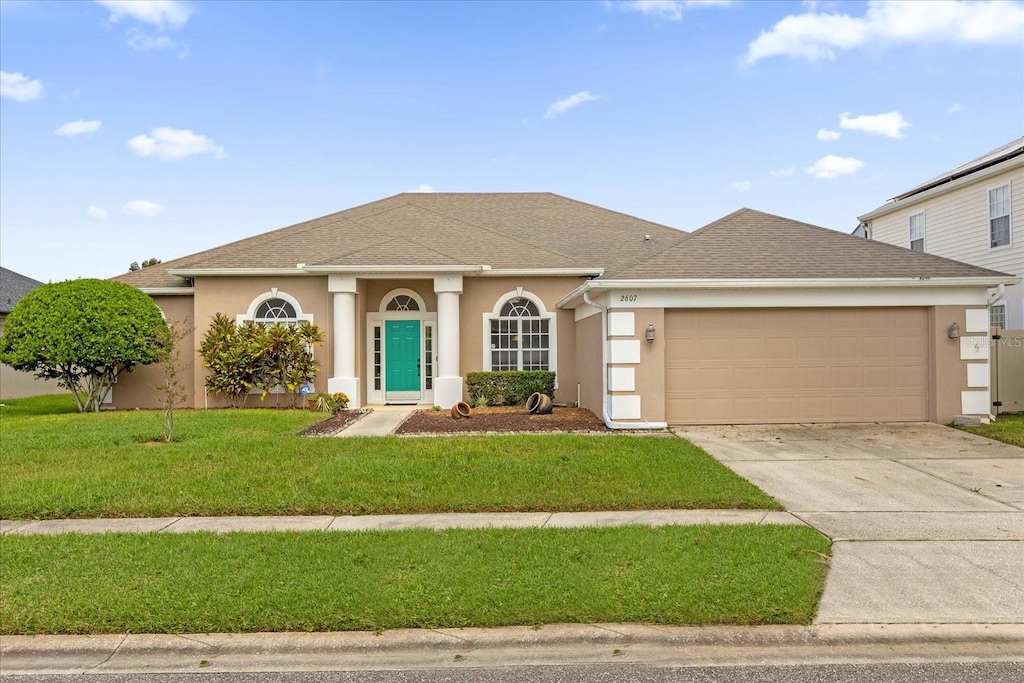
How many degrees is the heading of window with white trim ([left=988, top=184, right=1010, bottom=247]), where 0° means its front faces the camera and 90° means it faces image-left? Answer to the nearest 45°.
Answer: approximately 45°

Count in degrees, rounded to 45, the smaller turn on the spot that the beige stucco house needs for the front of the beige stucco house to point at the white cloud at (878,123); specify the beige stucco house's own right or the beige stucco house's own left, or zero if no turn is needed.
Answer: approximately 135° to the beige stucco house's own left

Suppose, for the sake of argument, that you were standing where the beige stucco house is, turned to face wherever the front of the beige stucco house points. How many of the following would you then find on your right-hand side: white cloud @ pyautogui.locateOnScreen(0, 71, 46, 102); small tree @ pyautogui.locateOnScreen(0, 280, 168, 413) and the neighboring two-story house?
2

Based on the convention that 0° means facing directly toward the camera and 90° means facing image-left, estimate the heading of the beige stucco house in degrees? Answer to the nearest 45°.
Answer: approximately 0°

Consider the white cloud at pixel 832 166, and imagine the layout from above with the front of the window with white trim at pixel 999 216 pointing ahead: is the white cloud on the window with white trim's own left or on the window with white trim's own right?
on the window with white trim's own right

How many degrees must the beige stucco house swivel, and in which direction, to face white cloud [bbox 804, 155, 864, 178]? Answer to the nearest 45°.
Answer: approximately 135° to its left

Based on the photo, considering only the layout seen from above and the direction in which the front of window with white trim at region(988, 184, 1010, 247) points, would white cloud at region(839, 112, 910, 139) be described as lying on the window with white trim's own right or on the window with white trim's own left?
on the window with white trim's own right
